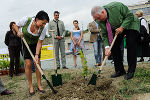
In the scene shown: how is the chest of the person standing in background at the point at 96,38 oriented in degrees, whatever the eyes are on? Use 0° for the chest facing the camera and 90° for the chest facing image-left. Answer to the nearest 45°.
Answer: approximately 315°

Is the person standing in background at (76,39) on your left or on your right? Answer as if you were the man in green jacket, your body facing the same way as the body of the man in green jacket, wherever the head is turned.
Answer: on your right

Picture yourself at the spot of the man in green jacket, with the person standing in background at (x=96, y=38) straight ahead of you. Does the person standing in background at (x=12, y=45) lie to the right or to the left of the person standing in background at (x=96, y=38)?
left

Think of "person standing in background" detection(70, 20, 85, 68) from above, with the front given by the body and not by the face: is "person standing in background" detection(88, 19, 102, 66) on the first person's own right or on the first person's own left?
on the first person's own left

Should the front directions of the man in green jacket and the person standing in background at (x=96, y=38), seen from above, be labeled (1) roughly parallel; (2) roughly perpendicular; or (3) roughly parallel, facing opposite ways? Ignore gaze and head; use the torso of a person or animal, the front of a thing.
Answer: roughly perpendicular

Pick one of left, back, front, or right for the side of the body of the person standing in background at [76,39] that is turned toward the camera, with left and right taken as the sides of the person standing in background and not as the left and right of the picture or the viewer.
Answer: front

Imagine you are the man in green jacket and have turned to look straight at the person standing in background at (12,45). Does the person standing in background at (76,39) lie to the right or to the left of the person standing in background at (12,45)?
right

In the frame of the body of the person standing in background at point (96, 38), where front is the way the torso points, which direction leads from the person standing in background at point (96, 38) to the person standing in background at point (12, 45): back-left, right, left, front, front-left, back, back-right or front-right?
back-right

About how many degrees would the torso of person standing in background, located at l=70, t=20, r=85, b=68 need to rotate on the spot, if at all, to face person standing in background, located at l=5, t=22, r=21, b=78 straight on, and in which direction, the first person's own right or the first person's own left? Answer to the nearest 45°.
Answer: approximately 90° to the first person's own right

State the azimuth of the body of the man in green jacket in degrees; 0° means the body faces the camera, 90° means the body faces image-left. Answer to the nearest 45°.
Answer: approximately 45°

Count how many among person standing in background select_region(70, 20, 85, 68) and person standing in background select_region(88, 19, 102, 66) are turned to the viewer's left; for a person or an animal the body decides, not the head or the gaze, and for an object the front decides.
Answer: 0

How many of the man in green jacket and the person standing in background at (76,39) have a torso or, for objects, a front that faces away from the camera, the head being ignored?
0

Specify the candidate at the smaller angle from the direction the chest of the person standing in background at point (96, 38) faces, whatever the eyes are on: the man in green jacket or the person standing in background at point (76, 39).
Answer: the man in green jacket
